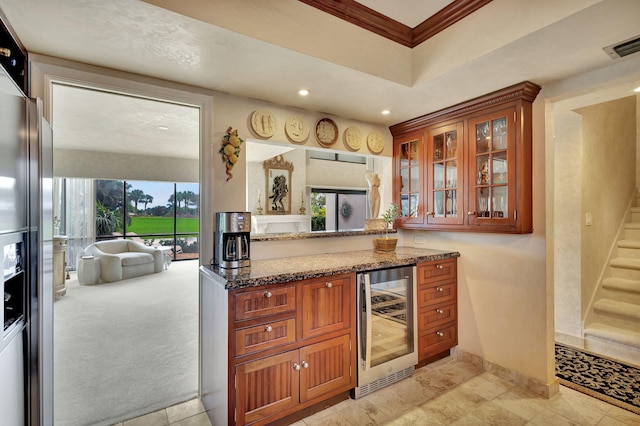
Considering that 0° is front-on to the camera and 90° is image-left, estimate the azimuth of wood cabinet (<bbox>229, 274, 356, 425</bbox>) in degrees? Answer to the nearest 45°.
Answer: approximately 315°

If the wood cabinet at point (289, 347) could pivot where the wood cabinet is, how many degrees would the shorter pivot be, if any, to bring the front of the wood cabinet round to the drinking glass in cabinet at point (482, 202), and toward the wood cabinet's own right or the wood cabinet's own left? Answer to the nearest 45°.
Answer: approximately 45° to the wood cabinet's own left

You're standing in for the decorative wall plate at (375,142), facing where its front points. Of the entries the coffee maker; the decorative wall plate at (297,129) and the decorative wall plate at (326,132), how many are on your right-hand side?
3

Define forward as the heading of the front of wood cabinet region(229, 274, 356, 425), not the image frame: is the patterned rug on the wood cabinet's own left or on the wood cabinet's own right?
on the wood cabinet's own left

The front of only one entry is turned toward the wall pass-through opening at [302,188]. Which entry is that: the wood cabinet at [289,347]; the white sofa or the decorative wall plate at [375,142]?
the white sofa

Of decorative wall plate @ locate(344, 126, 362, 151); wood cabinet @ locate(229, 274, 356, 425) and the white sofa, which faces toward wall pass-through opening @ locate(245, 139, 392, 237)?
the white sofa

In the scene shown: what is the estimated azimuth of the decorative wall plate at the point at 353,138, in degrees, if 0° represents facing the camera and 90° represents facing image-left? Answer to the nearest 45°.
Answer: approximately 315°

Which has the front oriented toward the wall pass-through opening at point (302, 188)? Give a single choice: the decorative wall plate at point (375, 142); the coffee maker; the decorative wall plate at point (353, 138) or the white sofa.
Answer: the white sofa
